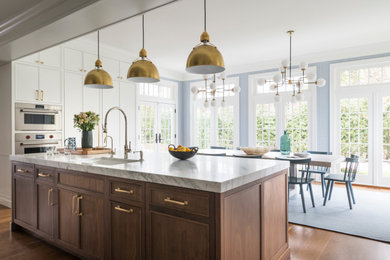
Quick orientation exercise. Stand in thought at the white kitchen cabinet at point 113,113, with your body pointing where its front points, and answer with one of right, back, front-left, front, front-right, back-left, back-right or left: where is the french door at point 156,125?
left

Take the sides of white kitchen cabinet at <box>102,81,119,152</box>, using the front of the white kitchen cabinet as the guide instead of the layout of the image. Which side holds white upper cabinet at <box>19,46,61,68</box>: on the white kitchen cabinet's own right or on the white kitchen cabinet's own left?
on the white kitchen cabinet's own right

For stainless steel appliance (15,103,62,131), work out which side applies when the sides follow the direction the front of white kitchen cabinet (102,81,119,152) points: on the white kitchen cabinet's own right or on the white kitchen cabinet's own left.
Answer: on the white kitchen cabinet's own right

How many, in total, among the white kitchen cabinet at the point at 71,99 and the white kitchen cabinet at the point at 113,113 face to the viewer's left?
0

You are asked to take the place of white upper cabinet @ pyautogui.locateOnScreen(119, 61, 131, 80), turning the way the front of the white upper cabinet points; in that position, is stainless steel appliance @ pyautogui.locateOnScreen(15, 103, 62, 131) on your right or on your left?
on your right

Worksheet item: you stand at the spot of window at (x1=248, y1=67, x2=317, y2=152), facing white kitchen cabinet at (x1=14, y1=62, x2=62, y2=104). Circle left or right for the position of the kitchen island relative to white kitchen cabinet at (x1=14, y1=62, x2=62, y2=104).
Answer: left

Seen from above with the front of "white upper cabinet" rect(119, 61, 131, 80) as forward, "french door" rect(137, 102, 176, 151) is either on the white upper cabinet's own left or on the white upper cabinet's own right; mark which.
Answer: on the white upper cabinet's own left

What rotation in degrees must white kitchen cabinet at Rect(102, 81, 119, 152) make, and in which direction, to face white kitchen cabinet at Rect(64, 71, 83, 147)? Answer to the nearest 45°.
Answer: approximately 90° to its right

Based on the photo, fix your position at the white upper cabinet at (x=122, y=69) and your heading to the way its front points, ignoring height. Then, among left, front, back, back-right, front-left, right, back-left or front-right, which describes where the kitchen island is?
front-right

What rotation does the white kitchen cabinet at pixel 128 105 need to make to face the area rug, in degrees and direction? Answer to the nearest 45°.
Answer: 0° — it already faces it

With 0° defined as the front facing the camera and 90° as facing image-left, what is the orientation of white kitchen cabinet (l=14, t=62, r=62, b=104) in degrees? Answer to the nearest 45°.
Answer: approximately 315°

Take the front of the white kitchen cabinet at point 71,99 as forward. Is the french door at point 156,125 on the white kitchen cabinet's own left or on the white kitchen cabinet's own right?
on the white kitchen cabinet's own left
